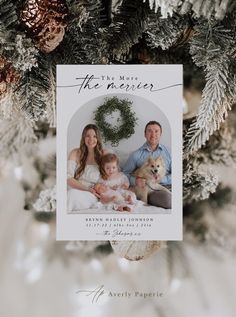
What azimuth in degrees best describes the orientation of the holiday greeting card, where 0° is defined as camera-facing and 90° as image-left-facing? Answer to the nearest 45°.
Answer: approximately 0°
